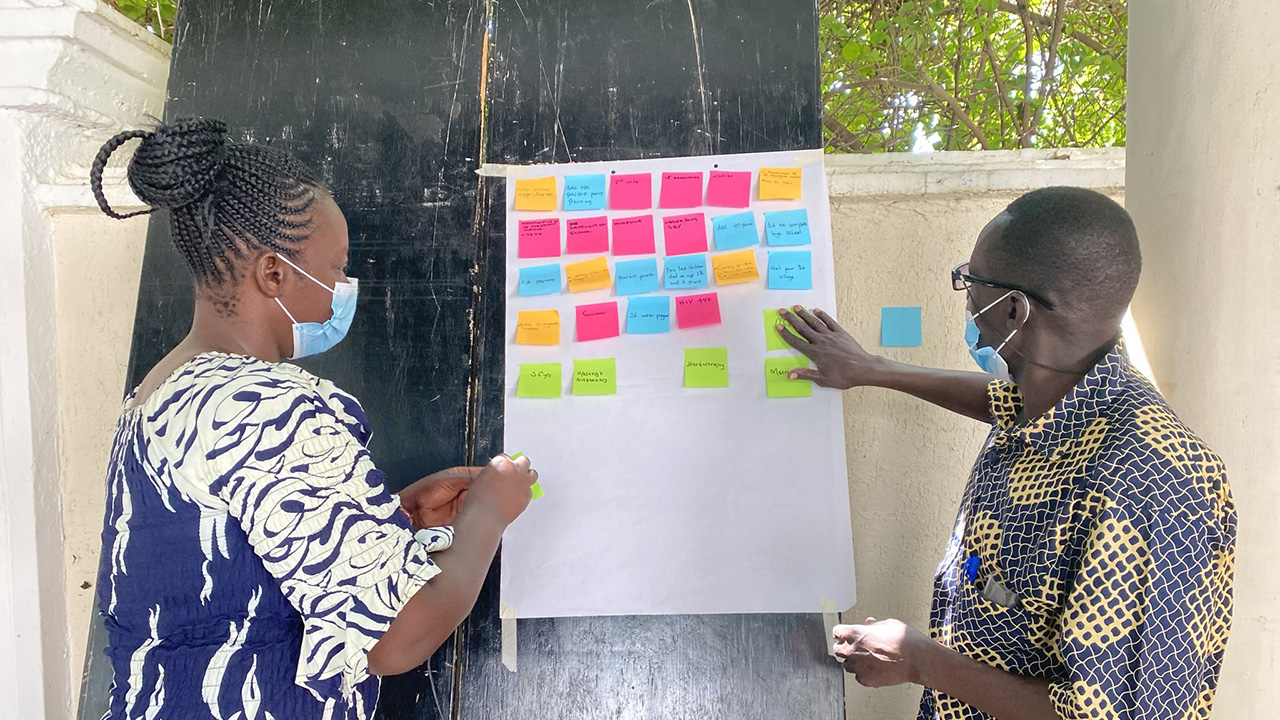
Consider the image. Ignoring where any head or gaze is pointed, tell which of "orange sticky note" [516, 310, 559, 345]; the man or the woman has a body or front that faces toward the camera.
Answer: the orange sticky note

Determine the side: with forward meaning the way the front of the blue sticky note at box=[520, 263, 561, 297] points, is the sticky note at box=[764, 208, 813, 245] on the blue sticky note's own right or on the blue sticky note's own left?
on the blue sticky note's own left

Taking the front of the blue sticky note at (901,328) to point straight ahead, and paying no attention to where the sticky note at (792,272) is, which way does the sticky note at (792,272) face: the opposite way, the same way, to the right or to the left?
the same way

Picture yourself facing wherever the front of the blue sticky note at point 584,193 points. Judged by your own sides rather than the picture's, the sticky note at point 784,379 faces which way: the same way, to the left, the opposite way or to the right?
the same way

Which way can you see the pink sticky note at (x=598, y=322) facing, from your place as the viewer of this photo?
facing the viewer

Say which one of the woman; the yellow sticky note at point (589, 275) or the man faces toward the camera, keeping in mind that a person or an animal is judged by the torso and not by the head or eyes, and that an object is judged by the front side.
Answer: the yellow sticky note

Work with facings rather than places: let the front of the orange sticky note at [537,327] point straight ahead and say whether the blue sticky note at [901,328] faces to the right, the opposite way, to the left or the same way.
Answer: the same way

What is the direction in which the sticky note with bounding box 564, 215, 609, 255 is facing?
toward the camera

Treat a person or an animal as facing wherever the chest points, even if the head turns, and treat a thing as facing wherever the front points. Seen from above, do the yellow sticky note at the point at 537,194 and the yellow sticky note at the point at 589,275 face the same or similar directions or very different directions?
same or similar directions

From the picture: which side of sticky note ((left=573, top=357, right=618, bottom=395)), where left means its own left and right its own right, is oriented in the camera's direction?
front

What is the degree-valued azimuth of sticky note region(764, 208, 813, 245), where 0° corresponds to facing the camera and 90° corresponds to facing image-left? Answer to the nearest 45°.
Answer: approximately 0°

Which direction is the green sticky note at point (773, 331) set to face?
toward the camera

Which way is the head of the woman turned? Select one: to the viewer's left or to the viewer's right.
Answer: to the viewer's right
